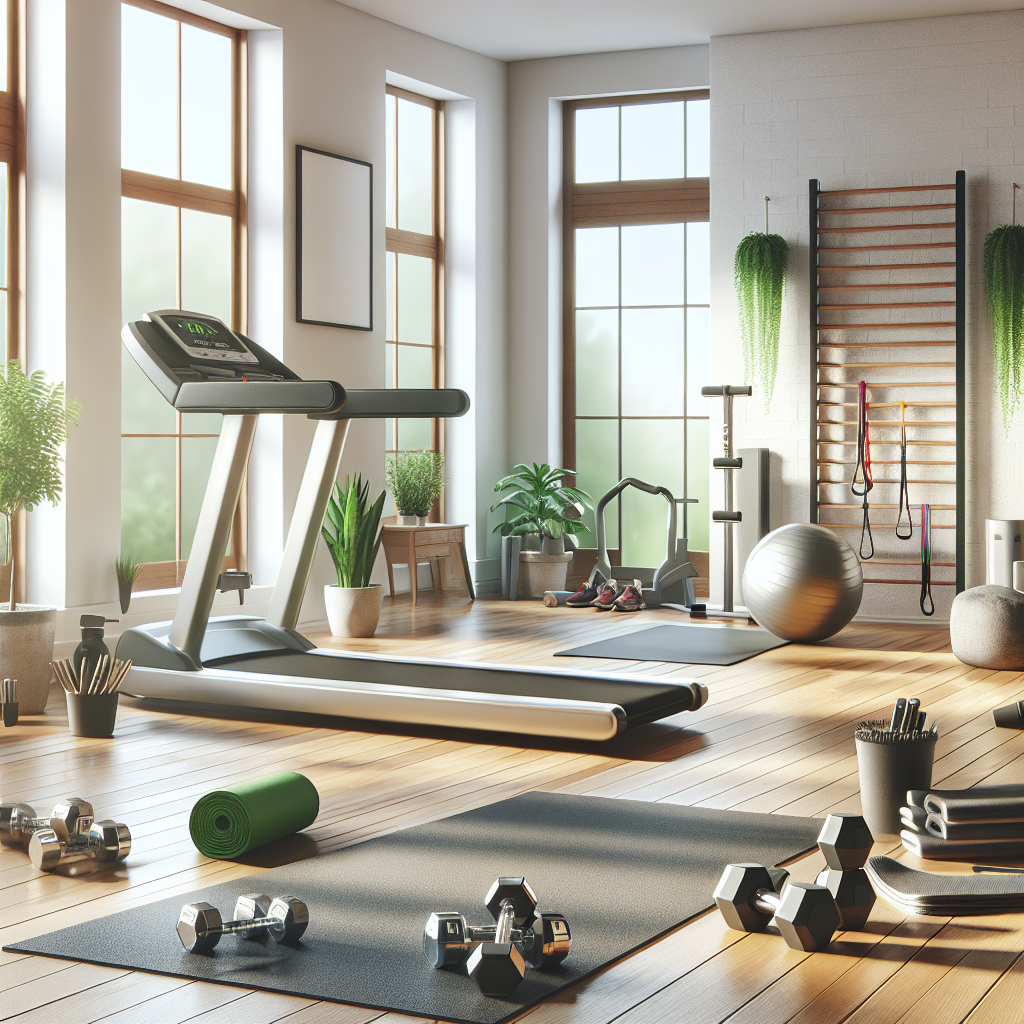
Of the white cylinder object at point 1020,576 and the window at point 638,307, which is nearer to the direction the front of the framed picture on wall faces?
the white cylinder object

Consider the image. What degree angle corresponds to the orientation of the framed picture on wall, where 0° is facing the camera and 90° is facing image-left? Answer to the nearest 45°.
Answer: approximately 315°
